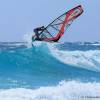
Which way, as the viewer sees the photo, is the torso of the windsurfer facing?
to the viewer's right
